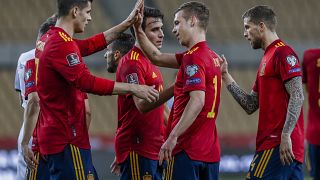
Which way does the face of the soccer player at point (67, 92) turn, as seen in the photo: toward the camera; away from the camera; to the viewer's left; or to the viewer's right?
to the viewer's right

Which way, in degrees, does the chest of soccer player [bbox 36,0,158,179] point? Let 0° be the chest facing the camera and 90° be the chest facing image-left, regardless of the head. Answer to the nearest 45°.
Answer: approximately 270°

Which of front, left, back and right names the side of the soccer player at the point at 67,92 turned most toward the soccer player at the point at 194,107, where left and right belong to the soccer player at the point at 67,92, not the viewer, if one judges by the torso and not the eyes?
front

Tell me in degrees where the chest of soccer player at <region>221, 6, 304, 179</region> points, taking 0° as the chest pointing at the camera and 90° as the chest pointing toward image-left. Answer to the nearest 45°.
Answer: approximately 90°

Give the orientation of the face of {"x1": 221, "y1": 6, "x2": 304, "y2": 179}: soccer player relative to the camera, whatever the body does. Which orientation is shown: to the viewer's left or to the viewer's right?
to the viewer's left
